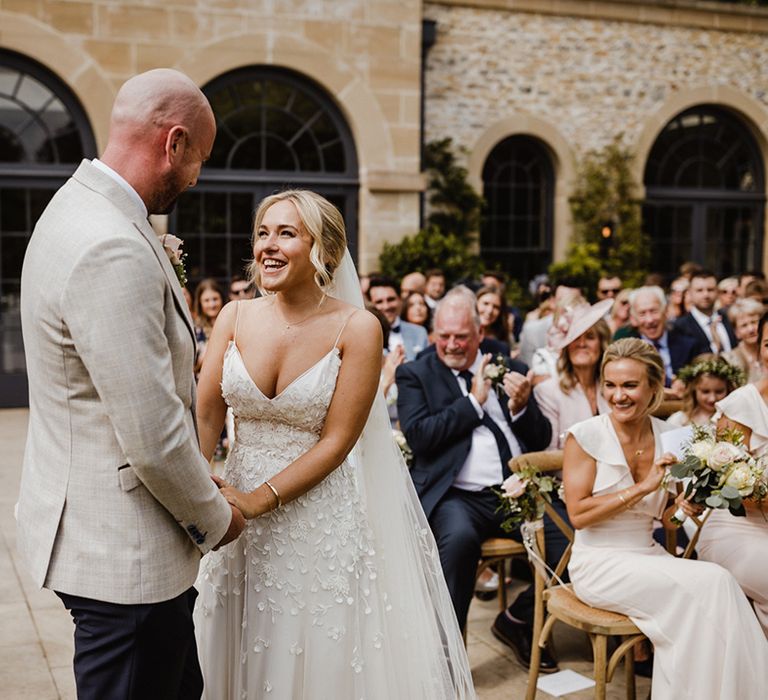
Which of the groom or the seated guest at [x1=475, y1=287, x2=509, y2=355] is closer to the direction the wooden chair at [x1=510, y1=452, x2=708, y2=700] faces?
the groom

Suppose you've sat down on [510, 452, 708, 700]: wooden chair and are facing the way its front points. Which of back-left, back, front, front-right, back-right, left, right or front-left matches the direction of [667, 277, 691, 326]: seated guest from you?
back-left

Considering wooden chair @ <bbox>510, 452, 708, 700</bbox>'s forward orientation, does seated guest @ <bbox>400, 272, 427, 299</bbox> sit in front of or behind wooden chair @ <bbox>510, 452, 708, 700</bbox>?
behind

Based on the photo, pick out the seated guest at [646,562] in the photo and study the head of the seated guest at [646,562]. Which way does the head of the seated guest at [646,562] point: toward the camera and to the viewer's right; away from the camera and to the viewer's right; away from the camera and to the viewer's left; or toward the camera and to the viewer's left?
toward the camera and to the viewer's left

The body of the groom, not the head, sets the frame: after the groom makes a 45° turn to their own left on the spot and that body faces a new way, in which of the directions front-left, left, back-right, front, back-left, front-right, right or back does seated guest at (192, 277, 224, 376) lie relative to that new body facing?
front

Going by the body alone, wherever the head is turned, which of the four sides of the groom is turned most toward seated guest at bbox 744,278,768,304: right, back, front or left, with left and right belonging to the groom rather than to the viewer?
front

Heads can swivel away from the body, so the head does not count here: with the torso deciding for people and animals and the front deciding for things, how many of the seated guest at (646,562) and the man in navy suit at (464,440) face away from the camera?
0

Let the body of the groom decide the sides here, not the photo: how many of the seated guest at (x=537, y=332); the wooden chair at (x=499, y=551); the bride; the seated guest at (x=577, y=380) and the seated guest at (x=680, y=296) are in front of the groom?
5

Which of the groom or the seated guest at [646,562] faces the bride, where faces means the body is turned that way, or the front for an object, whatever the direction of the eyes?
the groom

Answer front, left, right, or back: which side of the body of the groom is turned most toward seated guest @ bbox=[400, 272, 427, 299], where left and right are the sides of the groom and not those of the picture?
front

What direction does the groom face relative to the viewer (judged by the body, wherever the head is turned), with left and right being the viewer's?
facing away from the viewer and to the right of the viewer

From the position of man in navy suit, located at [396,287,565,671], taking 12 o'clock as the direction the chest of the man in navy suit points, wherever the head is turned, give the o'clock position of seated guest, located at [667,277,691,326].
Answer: The seated guest is roughly at 8 o'clock from the man in navy suit.
